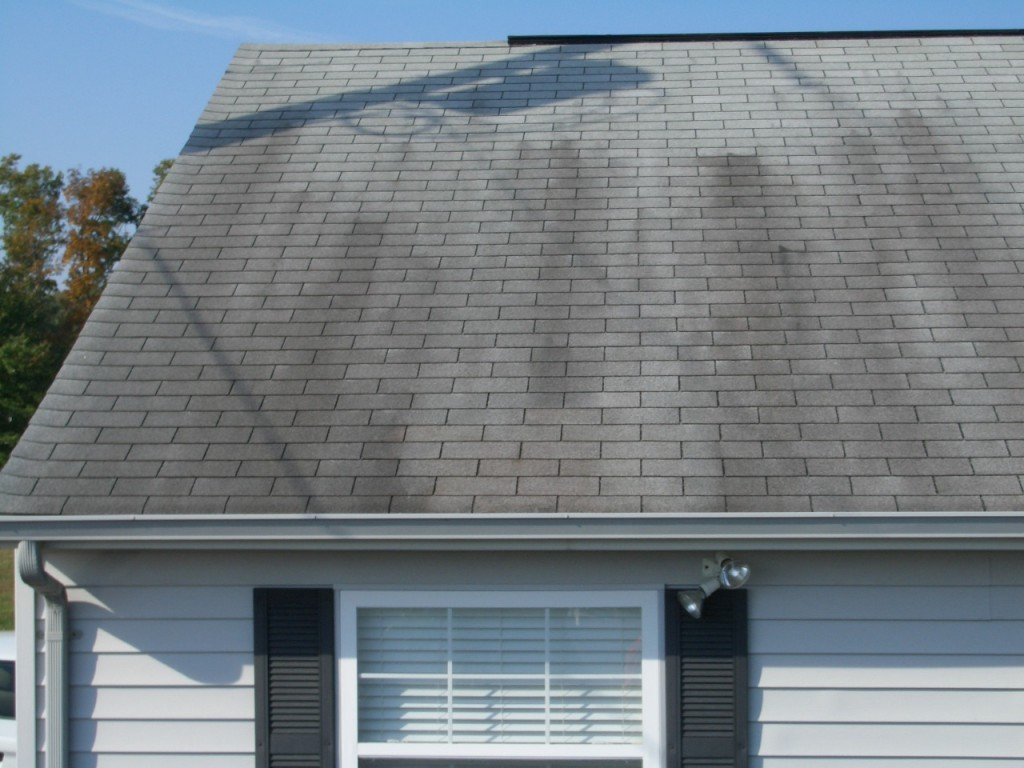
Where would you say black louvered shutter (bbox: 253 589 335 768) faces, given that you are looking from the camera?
facing the viewer

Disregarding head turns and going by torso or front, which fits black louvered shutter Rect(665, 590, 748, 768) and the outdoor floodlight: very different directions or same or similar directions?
same or similar directions

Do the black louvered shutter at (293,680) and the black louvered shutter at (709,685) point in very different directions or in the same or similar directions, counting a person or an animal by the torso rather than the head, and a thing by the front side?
same or similar directions

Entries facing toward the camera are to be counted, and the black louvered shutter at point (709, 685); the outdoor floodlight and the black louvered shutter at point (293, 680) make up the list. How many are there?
3

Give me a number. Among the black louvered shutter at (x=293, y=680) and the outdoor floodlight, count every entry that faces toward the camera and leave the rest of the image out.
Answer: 2

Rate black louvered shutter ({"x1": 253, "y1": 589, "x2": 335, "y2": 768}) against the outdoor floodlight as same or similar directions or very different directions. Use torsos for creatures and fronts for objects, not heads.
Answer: same or similar directions

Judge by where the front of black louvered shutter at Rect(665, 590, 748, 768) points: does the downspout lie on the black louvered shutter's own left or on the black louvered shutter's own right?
on the black louvered shutter's own right

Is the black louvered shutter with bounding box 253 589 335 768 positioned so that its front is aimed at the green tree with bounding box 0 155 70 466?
no

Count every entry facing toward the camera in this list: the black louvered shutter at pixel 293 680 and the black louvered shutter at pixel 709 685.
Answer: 2

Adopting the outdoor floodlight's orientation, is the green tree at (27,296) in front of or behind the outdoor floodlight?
behind

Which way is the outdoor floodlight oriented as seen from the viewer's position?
toward the camera

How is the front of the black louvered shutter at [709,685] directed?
toward the camera
